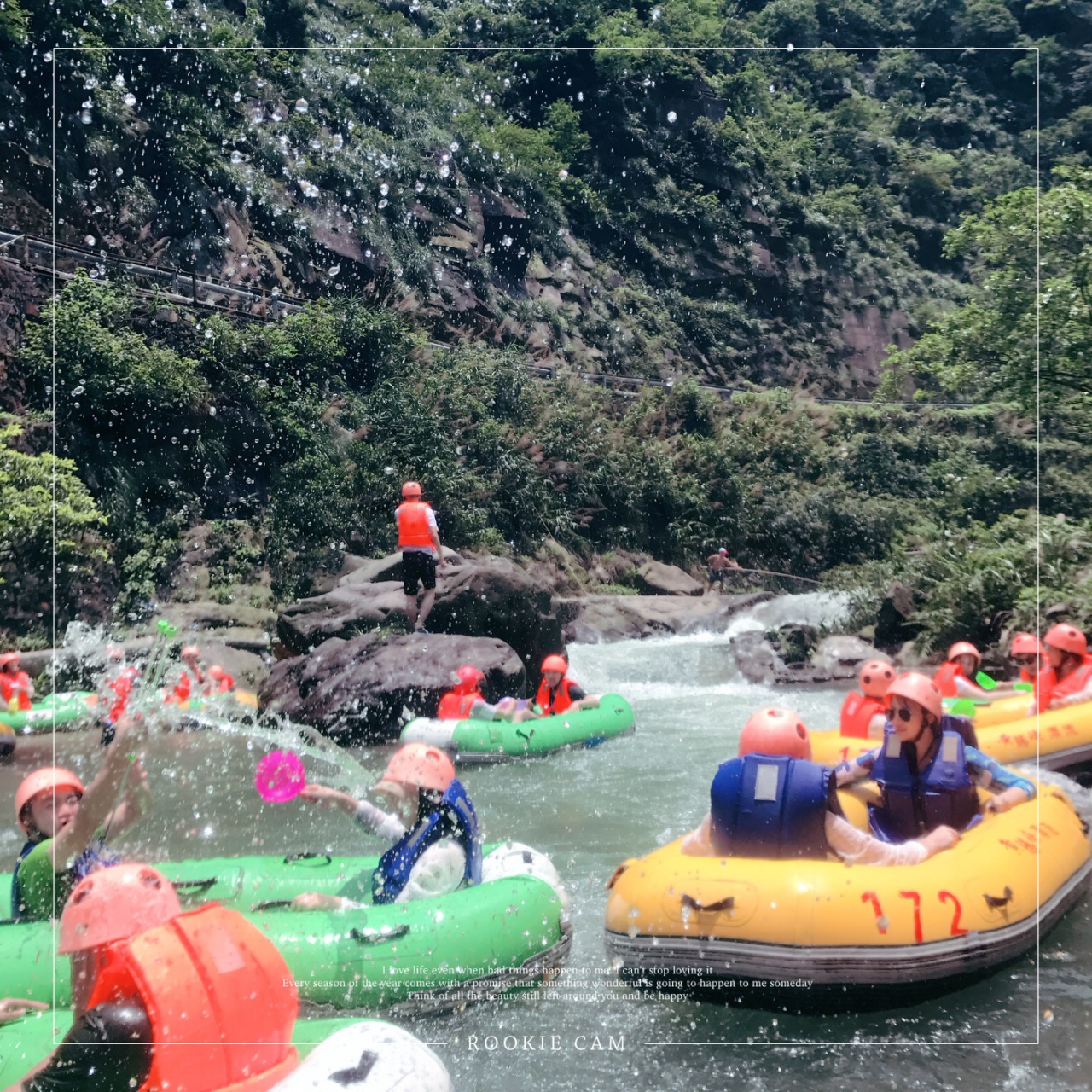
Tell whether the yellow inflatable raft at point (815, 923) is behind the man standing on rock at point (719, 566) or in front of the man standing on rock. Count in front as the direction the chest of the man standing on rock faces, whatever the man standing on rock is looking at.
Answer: in front

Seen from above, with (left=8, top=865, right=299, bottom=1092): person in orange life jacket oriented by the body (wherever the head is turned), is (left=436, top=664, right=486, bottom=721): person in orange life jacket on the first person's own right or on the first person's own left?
on the first person's own right

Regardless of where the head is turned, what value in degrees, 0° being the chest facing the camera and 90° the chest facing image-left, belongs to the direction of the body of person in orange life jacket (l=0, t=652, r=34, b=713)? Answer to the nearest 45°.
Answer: approximately 315°

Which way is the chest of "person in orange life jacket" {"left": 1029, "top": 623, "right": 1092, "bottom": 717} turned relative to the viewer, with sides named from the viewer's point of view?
facing the viewer and to the left of the viewer

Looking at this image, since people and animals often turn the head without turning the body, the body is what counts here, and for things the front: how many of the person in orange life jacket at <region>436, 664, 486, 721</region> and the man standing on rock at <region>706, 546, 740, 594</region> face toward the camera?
1

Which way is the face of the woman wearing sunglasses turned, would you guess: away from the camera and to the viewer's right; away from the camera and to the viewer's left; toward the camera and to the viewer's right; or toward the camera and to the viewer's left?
toward the camera and to the viewer's left

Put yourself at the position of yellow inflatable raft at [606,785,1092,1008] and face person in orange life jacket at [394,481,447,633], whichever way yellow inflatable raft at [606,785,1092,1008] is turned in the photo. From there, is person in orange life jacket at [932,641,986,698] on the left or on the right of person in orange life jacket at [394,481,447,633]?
right

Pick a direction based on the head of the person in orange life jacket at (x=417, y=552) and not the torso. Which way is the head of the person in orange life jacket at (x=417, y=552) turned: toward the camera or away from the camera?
away from the camera

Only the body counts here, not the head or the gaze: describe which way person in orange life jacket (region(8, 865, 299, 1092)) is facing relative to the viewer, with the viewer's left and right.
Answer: facing away from the viewer and to the left of the viewer

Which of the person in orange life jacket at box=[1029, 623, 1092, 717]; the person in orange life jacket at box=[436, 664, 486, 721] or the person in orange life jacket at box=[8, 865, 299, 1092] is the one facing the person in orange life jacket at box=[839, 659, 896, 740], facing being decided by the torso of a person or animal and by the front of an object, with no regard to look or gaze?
the person in orange life jacket at box=[1029, 623, 1092, 717]
